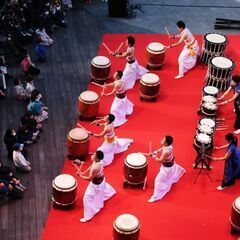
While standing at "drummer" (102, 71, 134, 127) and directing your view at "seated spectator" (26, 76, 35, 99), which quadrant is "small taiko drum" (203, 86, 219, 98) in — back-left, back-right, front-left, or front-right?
back-right

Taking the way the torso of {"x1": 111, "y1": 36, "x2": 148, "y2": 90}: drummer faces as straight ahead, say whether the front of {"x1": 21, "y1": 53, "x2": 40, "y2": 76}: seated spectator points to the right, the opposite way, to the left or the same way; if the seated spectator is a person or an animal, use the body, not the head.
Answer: the opposite way

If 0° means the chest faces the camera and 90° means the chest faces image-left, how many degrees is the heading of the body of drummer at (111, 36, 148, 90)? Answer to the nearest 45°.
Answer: approximately 90°

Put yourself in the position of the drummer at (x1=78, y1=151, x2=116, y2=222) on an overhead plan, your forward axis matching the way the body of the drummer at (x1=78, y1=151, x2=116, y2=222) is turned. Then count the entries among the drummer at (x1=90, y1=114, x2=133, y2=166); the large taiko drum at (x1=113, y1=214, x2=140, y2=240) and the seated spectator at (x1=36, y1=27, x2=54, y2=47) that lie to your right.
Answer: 2

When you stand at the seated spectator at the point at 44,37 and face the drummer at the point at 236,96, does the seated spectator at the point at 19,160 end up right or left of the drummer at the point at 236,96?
right

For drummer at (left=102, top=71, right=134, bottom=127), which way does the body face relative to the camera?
to the viewer's left

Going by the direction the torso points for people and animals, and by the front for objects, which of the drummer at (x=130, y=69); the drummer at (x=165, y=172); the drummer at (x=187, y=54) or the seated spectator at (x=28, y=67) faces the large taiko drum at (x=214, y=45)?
the seated spectator

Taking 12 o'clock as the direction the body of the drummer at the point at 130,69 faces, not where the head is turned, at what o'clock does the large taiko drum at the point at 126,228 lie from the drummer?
The large taiko drum is roughly at 9 o'clock from the drummer.

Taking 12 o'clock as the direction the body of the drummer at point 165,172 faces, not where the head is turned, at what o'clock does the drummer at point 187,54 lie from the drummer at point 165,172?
the drummer at point 187,54 is roughly at 3 o'clock from the drummer at point 165,172.

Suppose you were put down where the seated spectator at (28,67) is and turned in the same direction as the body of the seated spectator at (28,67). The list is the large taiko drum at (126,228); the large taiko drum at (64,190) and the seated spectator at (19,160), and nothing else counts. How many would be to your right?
3

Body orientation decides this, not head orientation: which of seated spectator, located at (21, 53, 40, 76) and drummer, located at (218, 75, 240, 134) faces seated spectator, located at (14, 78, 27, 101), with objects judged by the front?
the drummer

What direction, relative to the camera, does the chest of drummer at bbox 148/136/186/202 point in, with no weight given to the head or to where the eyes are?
to the viewer's left

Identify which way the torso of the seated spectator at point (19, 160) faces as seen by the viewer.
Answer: to the viewer's right

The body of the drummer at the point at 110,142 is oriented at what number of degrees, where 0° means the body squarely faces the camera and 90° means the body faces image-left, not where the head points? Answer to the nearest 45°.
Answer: approximately 90°

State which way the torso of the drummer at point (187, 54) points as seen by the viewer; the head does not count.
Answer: to the viewer's left

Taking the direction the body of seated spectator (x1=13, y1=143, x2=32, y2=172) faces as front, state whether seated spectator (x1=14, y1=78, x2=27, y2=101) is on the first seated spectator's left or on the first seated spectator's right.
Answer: on the first seated spectator's left
